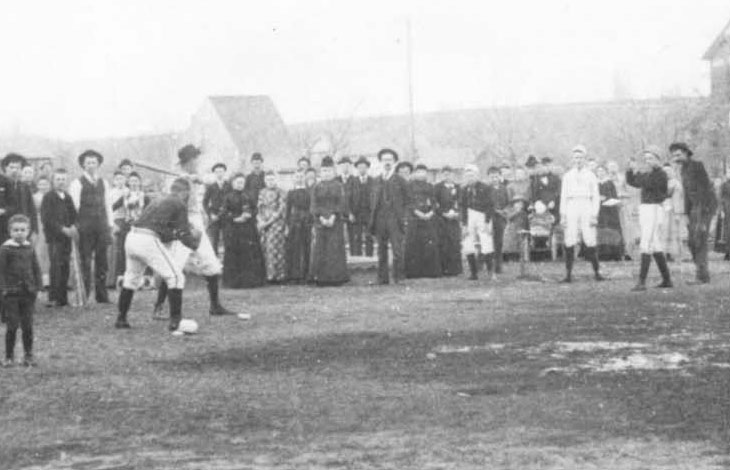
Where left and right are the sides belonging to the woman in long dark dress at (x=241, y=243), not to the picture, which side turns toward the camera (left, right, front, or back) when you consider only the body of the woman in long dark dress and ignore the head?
front

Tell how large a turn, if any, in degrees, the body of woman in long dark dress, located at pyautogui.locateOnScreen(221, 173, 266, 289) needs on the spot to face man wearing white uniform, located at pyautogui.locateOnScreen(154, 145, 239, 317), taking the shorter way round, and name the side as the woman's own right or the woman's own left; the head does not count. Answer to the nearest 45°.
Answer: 0° — they already face them

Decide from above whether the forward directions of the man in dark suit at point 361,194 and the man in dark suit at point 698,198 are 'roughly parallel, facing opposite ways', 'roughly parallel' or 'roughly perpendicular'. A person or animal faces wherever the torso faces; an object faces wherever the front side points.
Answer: roughly perpendicular

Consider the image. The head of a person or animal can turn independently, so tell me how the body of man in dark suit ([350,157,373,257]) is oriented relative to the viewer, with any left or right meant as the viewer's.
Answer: facing the viewer

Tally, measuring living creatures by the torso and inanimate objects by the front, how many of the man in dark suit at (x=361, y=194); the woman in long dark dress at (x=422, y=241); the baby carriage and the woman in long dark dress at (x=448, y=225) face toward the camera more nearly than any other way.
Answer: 4

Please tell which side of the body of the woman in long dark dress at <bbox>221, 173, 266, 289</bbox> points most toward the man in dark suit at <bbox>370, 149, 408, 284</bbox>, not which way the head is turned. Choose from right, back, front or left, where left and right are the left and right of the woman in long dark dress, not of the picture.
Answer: left

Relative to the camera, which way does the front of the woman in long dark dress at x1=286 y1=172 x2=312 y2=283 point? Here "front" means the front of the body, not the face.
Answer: toward the camera

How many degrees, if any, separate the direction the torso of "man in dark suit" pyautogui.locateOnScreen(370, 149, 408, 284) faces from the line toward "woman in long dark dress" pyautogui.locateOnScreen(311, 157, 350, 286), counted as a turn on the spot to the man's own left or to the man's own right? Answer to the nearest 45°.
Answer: approximately 90° to the man's own right

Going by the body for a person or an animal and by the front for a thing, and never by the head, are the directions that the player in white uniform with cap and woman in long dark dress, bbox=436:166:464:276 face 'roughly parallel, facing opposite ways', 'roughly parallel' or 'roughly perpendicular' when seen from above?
roughly parallel

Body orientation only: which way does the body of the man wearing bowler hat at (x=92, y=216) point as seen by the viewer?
toward the camera

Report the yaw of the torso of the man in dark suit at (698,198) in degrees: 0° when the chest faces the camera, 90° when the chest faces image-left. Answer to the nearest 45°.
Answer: approximately 90°
